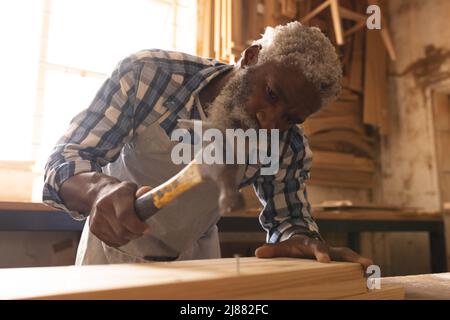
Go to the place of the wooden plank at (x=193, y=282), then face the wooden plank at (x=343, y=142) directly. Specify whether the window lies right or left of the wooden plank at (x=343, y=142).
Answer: left

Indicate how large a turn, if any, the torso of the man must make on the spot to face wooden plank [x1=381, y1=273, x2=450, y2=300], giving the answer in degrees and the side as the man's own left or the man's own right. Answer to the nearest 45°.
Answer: approximately 45° to the man's own left

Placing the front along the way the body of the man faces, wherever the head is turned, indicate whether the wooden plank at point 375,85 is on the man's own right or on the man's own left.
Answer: on the man's own left

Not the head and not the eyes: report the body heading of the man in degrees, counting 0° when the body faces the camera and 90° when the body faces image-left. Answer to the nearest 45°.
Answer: approximately 315°

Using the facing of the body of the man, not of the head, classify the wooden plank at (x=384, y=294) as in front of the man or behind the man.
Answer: in front

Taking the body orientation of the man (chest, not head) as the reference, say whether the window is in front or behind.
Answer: behind
